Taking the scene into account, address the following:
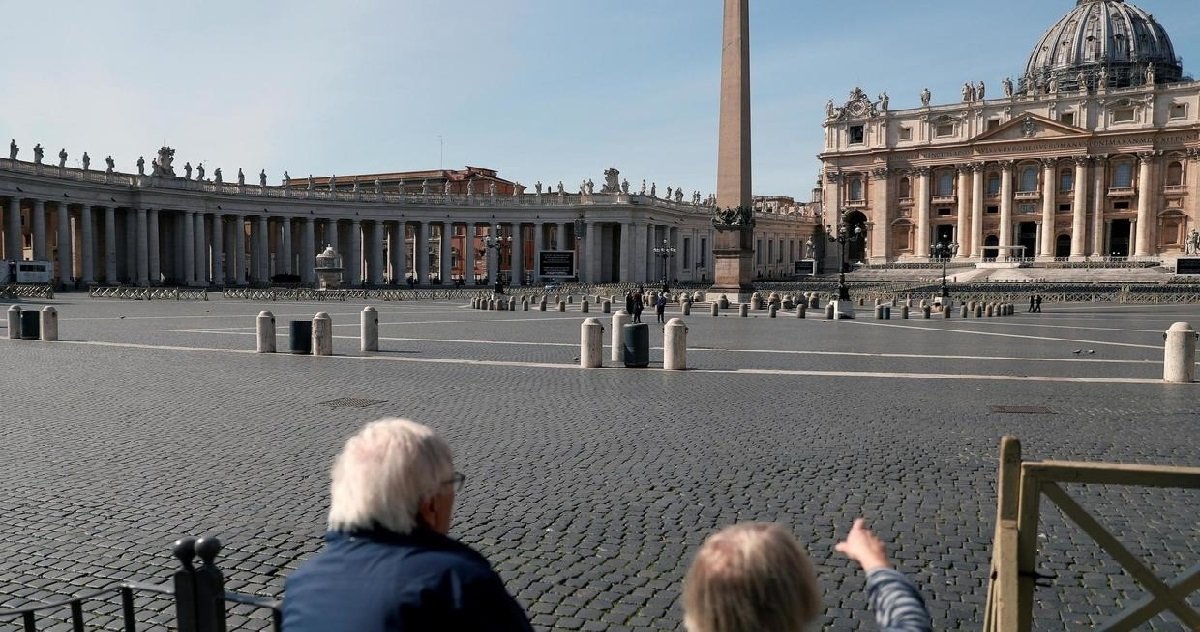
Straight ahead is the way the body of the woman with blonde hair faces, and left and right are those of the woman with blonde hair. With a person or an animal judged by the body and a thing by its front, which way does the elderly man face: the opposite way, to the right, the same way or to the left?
the same way

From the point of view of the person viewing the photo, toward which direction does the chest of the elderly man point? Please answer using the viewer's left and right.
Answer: facing away from the viewer and to the right of the viewer

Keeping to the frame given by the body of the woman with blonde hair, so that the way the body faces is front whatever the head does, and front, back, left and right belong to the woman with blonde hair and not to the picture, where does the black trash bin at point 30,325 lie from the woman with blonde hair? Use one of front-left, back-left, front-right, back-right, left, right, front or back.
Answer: front-left

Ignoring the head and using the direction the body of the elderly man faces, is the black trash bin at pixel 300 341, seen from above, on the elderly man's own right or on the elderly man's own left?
on the elderly man's own left

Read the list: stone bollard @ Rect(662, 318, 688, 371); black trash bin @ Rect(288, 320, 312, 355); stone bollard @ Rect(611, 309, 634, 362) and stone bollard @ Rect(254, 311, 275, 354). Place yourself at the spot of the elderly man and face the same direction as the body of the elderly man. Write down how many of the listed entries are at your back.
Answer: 0

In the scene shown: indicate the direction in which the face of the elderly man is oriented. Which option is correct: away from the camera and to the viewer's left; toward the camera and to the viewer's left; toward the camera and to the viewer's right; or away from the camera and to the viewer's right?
away from the camera and to the viewer's right

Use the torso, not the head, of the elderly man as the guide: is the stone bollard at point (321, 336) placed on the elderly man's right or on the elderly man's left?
on the elderly man's left

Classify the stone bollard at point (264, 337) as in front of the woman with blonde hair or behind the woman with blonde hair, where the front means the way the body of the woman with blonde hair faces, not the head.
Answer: in front

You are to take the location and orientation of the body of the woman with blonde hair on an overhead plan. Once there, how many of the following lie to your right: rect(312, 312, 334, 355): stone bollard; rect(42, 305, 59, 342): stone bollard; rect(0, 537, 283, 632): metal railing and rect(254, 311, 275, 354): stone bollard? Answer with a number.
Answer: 0

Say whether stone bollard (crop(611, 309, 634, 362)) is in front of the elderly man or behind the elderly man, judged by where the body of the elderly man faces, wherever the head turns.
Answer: in front

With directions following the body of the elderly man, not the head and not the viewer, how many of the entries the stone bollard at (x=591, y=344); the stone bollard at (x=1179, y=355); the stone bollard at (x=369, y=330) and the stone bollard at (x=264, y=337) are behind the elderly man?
0

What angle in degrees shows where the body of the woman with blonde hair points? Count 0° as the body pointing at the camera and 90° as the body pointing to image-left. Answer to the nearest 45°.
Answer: approximately 180°

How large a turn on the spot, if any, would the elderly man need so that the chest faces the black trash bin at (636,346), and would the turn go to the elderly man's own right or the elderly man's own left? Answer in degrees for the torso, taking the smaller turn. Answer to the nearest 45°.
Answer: approximately 45° to the elderly man's own left

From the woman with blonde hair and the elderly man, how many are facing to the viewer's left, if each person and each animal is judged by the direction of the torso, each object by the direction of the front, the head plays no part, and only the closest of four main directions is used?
0

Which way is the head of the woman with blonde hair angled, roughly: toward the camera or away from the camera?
away from the camera

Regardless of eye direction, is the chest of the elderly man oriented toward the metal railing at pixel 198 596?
no

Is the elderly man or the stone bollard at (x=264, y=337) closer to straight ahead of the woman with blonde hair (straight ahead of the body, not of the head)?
the stone bollard

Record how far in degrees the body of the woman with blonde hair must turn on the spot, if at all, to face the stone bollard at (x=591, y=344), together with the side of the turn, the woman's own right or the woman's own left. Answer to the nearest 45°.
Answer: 0° — they already face it

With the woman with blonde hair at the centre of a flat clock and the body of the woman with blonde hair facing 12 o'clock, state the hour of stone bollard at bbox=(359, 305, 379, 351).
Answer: The stone bollard is roughly at 11 o'clock from the woman with blonde hair.
